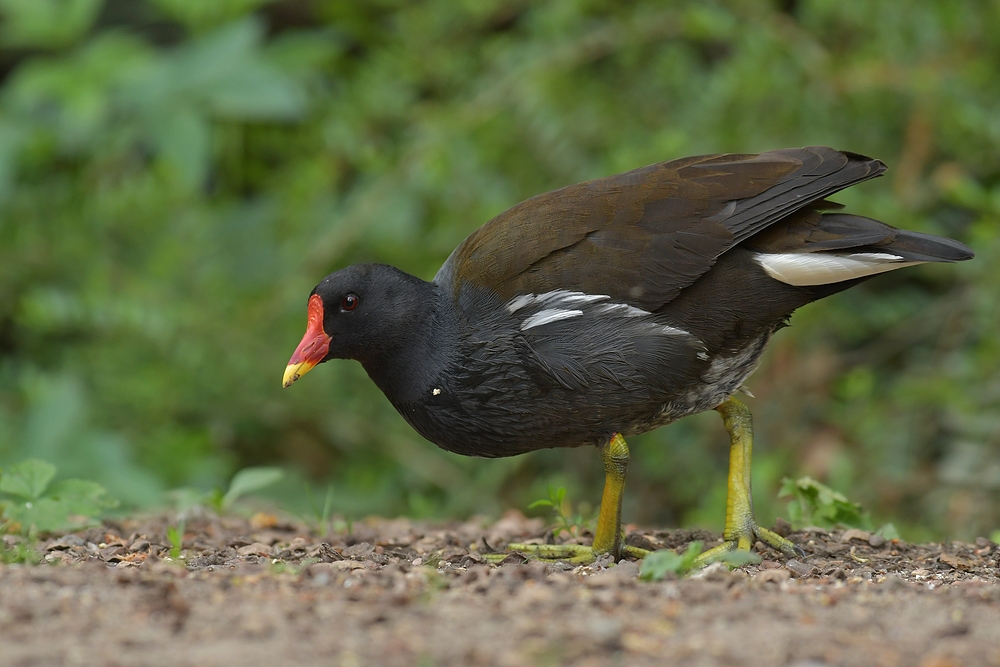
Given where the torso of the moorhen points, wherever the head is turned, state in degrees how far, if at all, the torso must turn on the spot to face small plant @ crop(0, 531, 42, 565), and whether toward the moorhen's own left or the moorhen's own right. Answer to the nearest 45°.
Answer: approximately 45° to the moorhen's own left

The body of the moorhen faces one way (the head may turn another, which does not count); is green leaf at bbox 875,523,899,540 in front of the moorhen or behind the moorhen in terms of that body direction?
behind

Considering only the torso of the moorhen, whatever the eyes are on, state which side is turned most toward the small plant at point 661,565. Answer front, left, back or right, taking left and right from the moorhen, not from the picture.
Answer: left

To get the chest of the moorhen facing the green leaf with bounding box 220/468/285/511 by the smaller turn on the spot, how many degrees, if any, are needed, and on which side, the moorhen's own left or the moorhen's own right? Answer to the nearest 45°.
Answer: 0° — it already faces it

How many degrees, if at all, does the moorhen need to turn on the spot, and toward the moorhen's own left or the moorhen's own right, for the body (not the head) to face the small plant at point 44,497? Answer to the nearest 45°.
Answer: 0° — it already faces it

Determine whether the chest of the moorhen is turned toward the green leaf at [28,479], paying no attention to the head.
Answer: yes

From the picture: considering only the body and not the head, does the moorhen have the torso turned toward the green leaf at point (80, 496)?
yes

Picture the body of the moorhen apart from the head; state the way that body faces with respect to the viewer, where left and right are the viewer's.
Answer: facing to the left of the viewer

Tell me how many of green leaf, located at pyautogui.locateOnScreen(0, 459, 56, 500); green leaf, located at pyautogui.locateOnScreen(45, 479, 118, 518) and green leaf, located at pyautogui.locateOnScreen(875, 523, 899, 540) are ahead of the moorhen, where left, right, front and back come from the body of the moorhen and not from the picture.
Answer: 2
